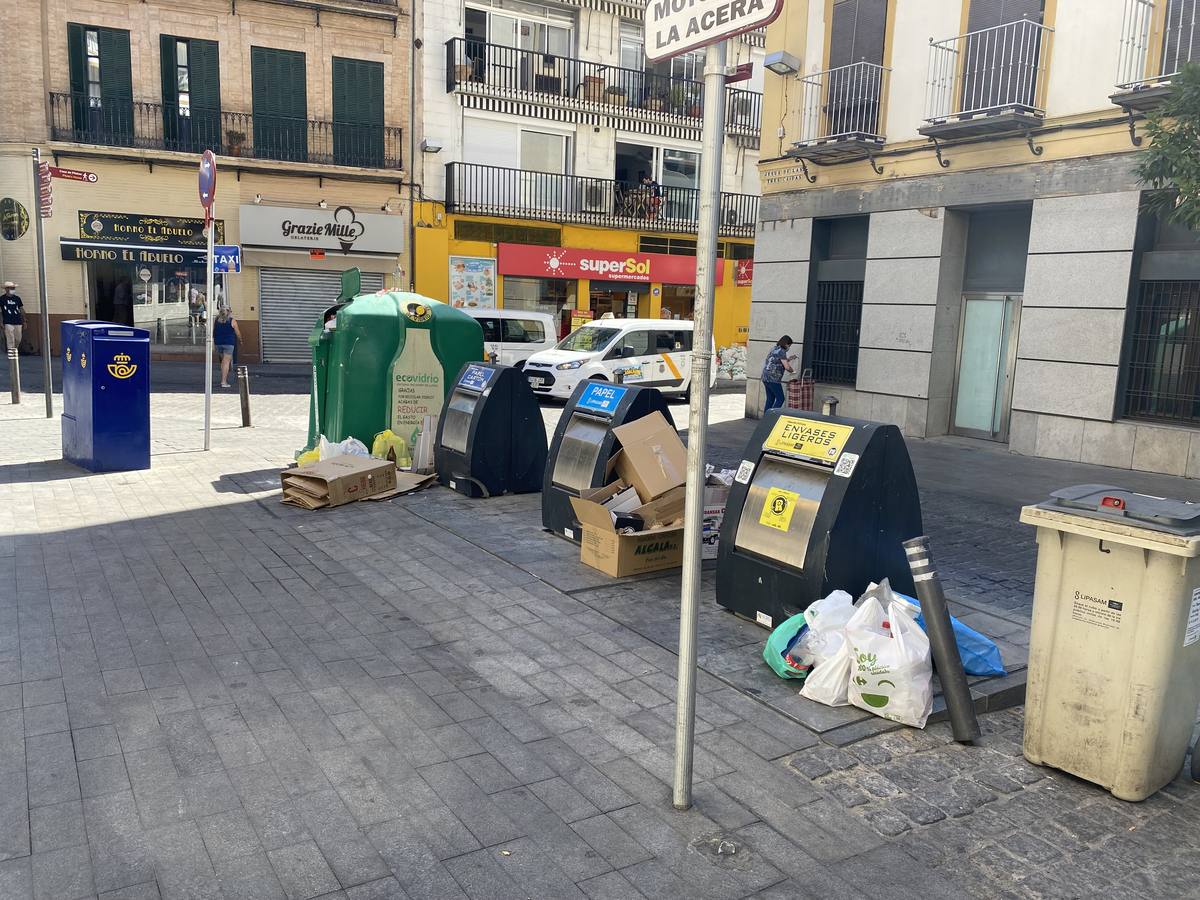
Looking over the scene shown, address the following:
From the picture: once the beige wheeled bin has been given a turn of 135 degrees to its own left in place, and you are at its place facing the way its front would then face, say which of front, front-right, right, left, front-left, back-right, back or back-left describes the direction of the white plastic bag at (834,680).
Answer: back

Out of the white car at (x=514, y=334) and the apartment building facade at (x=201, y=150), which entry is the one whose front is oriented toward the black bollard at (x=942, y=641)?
the apartment building facade

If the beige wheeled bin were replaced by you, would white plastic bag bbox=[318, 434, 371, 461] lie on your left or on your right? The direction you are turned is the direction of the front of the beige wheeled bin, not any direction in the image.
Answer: on your right

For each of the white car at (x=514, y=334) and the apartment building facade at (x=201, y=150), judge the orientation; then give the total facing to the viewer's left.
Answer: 1

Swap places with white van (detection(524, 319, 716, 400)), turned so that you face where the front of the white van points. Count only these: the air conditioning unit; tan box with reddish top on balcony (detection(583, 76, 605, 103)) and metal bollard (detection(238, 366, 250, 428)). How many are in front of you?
1

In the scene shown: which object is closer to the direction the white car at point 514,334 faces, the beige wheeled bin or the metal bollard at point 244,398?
the metal bollard

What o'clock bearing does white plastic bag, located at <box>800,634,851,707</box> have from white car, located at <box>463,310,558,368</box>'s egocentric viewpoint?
The white plastic bag is roughly at 9 o'clock from the white car.

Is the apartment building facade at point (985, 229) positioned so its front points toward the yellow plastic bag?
yes

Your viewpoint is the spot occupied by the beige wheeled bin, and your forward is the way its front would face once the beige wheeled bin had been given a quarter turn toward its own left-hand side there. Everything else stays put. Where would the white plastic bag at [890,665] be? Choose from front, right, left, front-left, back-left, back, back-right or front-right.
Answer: back-right

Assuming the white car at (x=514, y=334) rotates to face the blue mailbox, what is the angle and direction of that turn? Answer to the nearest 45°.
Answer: approximately 90° to its left

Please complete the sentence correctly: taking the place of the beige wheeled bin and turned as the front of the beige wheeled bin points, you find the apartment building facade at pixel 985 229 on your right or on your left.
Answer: on your right

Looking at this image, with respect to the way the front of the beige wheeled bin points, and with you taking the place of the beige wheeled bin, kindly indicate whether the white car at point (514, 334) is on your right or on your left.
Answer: on your right

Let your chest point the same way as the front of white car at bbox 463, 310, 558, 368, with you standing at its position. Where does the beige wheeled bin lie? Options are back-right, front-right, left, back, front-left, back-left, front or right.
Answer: left

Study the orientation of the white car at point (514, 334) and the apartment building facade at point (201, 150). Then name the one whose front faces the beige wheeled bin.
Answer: the apartment building facade

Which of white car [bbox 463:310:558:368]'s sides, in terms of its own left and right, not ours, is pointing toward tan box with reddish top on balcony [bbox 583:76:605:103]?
right

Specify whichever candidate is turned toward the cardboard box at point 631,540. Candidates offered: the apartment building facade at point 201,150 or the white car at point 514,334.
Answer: the apartment building facade

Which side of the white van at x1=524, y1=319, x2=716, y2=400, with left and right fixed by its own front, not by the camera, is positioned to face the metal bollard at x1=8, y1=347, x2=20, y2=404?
front

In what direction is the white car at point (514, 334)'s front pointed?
to the viewer's left

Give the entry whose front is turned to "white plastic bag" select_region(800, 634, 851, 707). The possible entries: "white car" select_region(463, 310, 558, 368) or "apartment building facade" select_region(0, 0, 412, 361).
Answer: the apartment building facade
